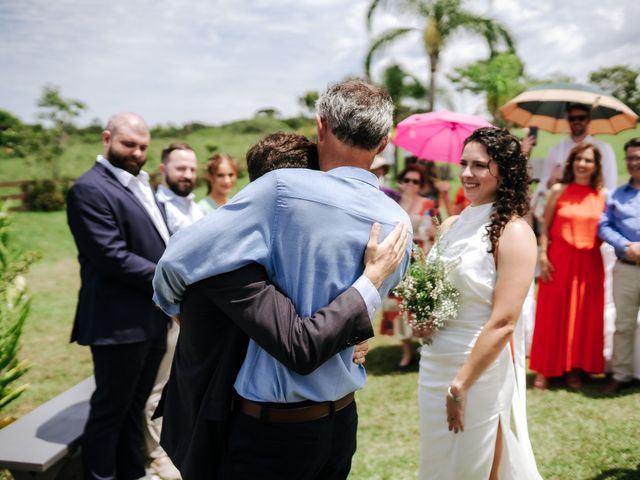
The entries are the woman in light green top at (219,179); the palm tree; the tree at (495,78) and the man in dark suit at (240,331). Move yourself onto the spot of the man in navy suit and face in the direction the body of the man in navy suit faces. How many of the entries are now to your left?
3

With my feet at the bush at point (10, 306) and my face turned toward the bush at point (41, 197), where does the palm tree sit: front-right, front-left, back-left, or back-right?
front-right

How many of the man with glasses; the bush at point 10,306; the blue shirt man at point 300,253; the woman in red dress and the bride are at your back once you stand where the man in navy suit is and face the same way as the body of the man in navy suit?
1

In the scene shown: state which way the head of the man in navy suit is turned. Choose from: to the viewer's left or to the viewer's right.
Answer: to the viewer's right

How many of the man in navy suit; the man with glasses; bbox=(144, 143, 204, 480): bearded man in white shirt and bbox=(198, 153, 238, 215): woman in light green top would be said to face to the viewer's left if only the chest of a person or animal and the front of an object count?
0

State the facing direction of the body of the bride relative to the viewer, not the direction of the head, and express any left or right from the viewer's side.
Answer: facing the viewer and to the left of the viewer

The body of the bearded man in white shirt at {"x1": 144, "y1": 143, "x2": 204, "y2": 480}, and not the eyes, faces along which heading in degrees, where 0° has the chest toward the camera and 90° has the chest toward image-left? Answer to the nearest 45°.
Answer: approximately 315°

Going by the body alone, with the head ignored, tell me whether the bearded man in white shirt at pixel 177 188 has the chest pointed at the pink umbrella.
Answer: no

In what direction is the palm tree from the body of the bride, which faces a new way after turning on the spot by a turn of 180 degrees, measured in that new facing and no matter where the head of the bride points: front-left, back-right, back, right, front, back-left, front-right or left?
front-left

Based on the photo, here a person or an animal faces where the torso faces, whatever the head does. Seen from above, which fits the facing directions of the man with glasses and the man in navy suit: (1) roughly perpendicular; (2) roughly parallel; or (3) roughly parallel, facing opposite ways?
roughly perpendicular

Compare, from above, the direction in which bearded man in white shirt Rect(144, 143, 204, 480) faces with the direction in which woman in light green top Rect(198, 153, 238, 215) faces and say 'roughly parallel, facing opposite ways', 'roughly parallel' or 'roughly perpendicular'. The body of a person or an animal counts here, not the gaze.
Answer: roughly parallel

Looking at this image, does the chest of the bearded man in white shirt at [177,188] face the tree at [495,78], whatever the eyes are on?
no

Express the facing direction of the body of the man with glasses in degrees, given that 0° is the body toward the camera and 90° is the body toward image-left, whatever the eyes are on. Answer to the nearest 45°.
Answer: approximately 0°
